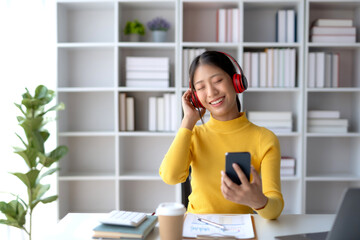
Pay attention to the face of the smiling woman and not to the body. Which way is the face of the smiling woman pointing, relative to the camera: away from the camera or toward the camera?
toward the camera

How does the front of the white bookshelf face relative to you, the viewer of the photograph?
facing the viewer

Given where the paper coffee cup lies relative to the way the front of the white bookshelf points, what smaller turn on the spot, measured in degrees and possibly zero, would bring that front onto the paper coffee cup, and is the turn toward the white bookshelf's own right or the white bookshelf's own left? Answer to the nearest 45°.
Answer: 0° — it already faces it

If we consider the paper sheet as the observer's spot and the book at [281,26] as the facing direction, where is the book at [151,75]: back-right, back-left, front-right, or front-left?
front-left
